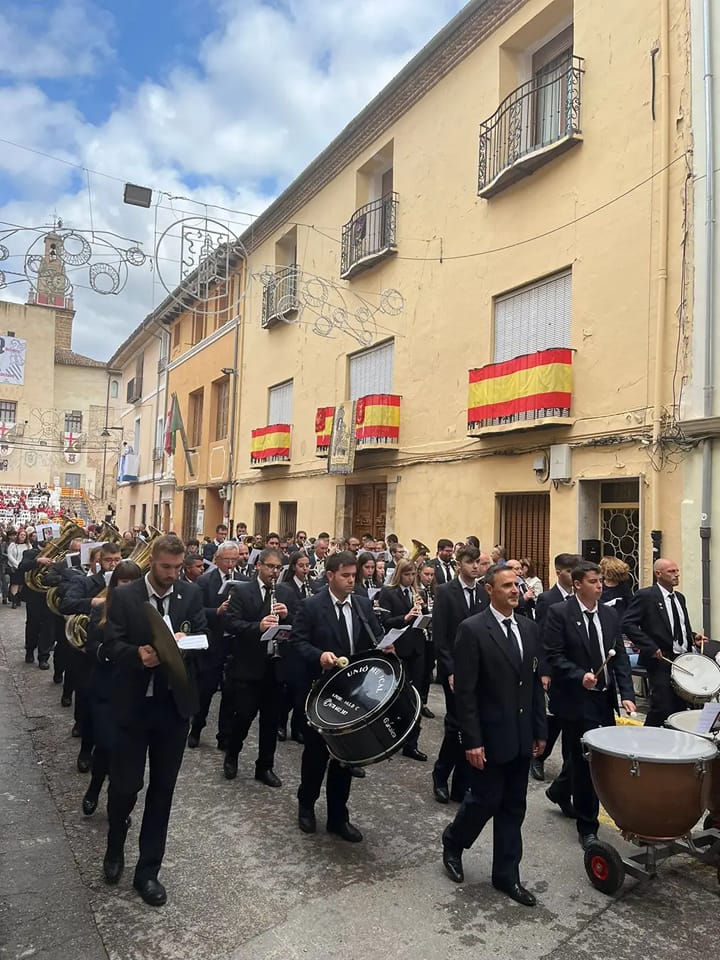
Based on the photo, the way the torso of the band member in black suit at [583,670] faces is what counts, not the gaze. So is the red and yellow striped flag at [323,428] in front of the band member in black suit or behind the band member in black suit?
behind

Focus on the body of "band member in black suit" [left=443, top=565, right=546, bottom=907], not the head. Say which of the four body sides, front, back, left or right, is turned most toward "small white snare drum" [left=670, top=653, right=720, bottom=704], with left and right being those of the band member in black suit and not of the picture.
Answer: left

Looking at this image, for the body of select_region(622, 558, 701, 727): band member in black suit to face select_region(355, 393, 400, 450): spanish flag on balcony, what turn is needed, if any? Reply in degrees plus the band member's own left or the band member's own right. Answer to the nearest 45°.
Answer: approximately 180°

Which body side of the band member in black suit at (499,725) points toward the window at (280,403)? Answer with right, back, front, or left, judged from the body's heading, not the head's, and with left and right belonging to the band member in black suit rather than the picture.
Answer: back

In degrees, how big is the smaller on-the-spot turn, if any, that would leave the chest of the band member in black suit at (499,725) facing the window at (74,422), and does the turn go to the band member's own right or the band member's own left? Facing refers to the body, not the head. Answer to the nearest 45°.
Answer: approximately 180°

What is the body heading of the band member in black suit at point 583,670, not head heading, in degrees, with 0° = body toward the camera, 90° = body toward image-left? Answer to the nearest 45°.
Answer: approximately 315°

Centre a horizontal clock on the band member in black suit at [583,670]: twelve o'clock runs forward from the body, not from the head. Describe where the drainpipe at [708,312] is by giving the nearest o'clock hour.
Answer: The drainpipe is roughly at 8 o'clock from the band member in black suit.
